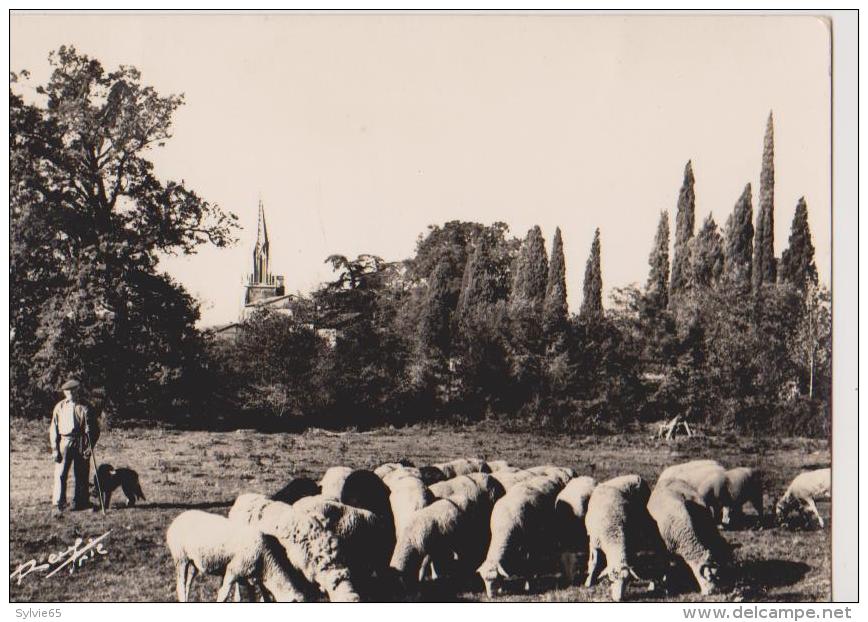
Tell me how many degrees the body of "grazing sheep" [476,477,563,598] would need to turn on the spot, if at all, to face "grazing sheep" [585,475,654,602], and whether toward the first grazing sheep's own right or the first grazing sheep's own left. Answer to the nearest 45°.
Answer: approximately 135° to the first grazing sheep's own left

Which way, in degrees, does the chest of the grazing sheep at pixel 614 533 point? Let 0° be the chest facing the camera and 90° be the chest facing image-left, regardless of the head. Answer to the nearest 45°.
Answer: approximately 0°

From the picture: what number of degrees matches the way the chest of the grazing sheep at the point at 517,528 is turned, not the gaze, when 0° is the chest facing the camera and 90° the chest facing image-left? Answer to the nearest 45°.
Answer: approximately 45°

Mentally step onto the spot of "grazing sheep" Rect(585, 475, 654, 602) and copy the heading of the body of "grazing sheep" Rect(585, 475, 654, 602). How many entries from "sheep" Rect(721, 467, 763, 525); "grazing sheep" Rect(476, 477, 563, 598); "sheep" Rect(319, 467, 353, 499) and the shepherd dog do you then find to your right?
3

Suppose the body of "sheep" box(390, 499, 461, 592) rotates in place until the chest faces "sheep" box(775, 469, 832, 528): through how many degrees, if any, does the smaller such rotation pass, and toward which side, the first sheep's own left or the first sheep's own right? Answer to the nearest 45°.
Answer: approximately 135° to the first sheep's own left

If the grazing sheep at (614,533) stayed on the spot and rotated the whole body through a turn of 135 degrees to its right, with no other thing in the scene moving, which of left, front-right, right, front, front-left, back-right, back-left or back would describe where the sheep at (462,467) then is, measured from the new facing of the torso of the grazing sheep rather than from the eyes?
front

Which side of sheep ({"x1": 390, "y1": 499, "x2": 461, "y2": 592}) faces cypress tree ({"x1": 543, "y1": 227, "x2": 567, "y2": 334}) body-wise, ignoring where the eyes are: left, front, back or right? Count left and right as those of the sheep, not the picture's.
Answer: back
